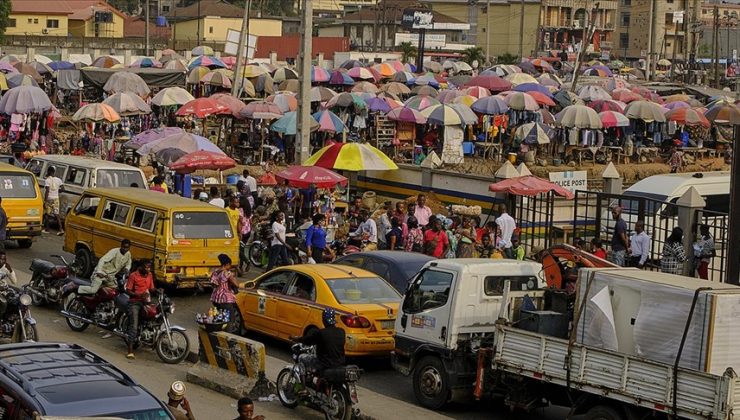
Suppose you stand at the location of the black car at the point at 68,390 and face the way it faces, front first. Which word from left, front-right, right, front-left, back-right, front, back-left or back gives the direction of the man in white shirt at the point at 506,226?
left

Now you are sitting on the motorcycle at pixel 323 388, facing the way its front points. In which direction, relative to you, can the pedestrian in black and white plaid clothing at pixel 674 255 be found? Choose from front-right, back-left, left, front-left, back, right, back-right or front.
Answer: right

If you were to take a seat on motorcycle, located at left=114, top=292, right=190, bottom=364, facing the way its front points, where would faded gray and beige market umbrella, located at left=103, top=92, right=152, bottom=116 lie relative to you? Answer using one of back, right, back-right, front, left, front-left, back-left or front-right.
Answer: back-left

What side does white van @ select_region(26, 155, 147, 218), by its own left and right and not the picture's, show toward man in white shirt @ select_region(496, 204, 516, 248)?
back

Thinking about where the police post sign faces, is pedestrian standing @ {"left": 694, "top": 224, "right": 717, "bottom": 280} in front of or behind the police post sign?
in front

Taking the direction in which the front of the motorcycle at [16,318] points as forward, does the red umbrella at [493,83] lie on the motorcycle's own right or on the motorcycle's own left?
on the motorcycle's own left

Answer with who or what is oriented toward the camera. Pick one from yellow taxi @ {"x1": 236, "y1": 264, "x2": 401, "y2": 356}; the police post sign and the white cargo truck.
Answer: the police post sign

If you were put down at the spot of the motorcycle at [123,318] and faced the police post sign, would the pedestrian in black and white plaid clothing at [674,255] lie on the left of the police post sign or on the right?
right

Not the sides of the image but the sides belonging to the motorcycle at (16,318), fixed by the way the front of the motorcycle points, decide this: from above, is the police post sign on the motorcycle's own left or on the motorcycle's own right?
on the motorcycle's own left

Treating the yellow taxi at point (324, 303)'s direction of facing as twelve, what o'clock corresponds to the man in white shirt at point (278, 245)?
The man in white shirt is roughly at 1 o'clock from the yellow taxi.

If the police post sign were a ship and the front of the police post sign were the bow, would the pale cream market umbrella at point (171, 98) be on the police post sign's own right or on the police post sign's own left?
on the police post sign's own right

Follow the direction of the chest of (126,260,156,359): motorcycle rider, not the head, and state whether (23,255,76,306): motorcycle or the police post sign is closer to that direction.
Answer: the police post sign

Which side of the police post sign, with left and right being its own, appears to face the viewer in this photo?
front

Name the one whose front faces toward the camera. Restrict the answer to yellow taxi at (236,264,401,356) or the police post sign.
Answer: the police post sign

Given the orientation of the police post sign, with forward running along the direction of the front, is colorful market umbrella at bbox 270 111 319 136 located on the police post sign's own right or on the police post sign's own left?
on the police post sign's own right

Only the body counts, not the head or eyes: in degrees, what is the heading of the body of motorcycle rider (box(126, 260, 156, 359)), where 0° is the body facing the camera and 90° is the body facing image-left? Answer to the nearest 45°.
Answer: approximately 315°
